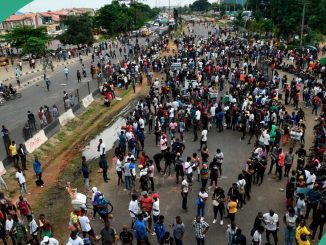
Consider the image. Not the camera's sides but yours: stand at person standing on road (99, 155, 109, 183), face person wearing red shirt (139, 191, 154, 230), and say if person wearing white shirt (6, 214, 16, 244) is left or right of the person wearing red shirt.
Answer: right

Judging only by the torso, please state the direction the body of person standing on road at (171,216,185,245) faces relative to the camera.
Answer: away from the camera

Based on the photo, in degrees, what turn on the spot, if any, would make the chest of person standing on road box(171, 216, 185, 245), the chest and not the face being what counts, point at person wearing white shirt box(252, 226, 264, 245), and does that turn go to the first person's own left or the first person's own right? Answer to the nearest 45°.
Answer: approximately 90° to the first person's own right

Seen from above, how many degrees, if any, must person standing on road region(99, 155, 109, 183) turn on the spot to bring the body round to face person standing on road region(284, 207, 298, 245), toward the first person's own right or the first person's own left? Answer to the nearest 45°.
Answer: approximately 45° to the first person's own right

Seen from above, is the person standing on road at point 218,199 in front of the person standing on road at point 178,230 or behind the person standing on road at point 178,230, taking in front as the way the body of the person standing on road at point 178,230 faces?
in front

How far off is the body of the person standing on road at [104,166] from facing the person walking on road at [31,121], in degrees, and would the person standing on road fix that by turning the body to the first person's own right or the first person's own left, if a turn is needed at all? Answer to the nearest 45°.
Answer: approximately 45° to the first person's own left

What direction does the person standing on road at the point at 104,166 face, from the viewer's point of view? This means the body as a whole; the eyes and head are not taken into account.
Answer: away from the camera

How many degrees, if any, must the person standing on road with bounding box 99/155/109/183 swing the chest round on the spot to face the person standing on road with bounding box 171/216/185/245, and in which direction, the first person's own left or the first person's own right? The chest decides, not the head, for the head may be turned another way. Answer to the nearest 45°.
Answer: approximately 180°

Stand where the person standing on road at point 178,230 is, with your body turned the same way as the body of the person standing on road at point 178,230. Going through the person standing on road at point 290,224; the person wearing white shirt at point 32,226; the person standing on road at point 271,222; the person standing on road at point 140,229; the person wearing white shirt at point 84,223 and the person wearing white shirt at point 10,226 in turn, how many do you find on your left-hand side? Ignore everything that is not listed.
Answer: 4

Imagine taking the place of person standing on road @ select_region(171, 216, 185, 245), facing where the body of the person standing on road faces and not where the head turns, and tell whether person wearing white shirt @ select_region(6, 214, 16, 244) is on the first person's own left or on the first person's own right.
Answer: on the first person's own left

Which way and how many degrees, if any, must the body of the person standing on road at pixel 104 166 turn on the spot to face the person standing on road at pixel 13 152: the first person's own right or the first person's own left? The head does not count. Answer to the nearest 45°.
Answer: approximately 45° to the first person's own left

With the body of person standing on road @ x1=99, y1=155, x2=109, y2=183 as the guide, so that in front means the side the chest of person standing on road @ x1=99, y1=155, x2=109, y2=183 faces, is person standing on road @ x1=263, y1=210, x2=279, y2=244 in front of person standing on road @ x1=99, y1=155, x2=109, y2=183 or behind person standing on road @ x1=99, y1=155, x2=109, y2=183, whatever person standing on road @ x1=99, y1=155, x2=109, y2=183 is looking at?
in front
